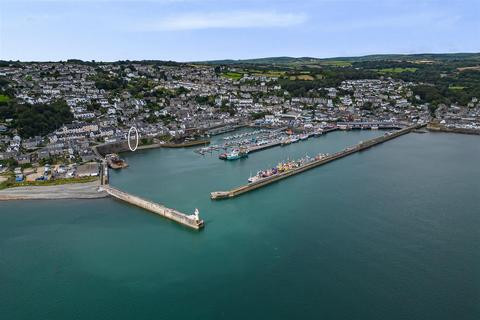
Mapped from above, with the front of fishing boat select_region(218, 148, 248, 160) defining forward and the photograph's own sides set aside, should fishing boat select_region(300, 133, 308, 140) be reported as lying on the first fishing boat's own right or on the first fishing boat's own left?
on the first fishing boat's own right

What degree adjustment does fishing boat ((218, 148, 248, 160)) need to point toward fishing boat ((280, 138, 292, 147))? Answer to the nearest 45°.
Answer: approximately 135° to its right

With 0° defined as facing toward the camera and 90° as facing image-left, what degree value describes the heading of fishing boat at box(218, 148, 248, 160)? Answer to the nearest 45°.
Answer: approximately 90°

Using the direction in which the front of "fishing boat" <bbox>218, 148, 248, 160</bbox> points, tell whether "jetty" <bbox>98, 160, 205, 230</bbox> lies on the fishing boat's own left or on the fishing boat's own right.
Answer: on the fishing boat's own left
